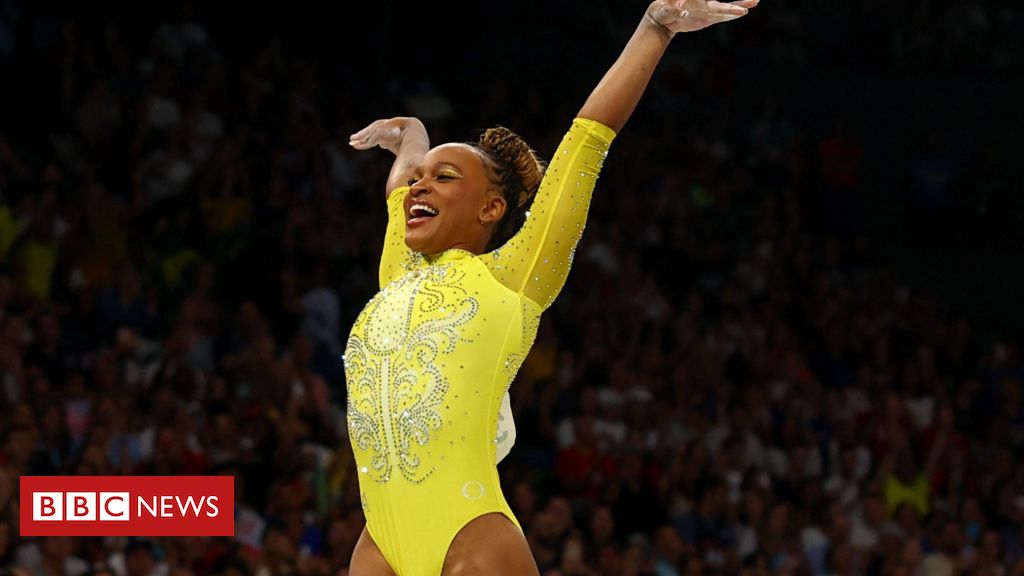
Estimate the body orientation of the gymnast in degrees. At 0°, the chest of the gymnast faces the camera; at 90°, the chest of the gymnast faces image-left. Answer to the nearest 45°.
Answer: approximately 45°
